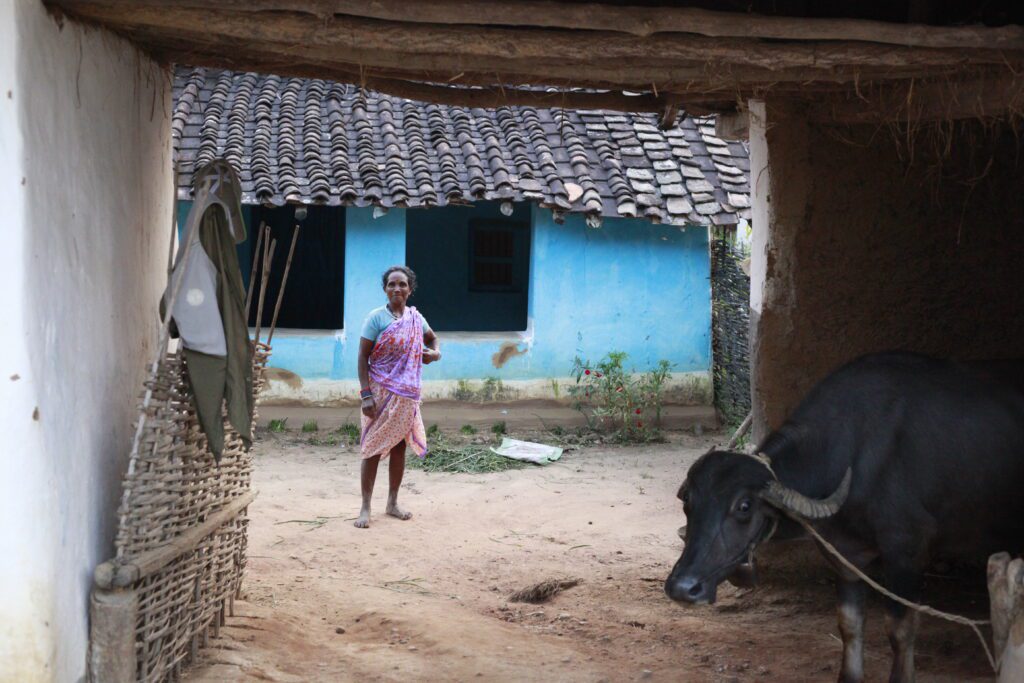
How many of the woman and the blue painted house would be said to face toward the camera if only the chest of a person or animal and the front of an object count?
2

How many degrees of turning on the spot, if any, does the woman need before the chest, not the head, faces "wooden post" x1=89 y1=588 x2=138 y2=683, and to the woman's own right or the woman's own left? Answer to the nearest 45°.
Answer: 0° — they already face it

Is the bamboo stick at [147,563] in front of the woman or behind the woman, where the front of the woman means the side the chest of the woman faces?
in front

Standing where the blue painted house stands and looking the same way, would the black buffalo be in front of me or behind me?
in front

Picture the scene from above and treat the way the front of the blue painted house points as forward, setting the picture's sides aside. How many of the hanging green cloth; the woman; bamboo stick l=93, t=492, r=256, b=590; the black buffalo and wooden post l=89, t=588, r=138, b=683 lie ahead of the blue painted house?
5

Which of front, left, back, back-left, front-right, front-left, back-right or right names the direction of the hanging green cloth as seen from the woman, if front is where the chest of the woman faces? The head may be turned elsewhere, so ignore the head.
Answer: front

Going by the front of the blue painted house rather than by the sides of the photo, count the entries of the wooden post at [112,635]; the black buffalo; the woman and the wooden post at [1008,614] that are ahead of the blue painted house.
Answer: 4

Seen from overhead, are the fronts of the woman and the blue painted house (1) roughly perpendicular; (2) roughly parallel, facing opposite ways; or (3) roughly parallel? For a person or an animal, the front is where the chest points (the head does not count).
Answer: roughly parallel

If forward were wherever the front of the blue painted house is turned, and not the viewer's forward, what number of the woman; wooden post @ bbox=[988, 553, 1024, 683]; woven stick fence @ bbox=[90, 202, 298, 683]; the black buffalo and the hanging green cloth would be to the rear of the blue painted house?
0

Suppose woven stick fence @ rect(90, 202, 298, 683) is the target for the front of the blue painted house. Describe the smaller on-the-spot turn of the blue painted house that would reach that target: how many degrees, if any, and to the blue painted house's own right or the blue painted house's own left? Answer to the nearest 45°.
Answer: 0° — it already faces it

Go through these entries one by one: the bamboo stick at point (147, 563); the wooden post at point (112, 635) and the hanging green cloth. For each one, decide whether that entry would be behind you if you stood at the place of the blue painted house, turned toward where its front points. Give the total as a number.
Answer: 0

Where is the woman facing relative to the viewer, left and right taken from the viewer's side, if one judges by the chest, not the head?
facing the viewer

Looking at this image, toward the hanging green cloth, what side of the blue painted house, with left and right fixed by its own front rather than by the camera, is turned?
front

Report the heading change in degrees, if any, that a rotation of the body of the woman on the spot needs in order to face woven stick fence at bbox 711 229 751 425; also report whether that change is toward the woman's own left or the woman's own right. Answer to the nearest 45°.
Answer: approximately 135° to the woman's own left

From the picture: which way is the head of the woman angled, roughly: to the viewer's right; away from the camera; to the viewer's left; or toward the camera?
toward the camera

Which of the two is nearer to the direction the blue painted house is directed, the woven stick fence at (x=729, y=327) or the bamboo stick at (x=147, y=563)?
the bamboo stick

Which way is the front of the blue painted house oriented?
toward the camera
